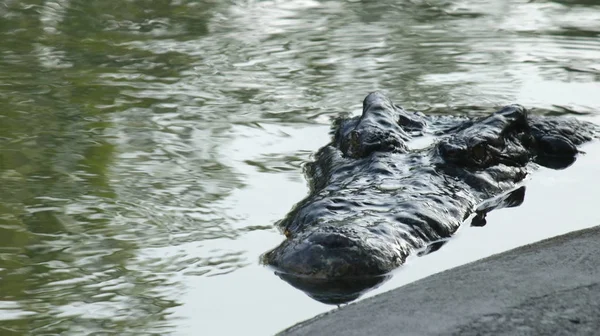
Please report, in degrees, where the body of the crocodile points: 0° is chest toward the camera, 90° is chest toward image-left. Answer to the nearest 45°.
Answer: approximately 45°
